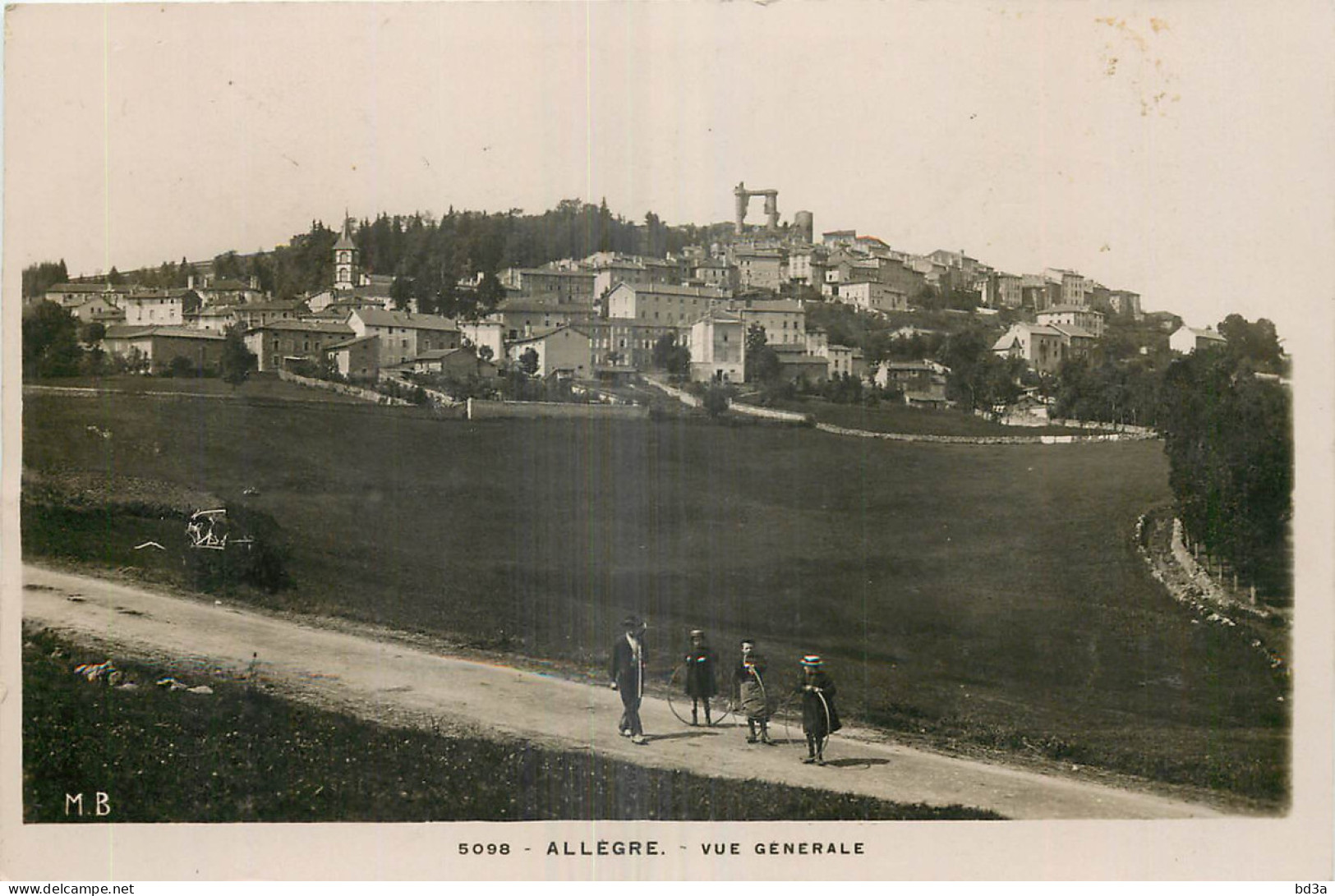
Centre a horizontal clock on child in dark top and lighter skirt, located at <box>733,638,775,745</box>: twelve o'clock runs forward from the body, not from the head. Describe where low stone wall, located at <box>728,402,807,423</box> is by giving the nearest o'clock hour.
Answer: The low stone wall is roughly at 6 o'clock from the child in dark top and lighter skirt.

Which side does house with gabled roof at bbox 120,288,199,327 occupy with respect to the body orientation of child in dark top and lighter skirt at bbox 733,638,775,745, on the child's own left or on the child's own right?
on the child's own right

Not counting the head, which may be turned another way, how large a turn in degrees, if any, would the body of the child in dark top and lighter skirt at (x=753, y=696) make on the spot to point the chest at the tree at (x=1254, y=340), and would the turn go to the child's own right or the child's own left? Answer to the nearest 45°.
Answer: approximately 135° to the child's own left

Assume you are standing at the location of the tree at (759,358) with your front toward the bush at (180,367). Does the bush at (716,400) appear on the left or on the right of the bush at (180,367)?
left

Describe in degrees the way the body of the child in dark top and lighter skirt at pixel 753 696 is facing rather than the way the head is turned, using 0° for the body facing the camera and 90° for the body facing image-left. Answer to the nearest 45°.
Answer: approximately 0°

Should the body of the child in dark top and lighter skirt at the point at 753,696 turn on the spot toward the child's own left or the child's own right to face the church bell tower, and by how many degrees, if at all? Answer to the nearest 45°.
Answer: approximately 135° to the child's own right
